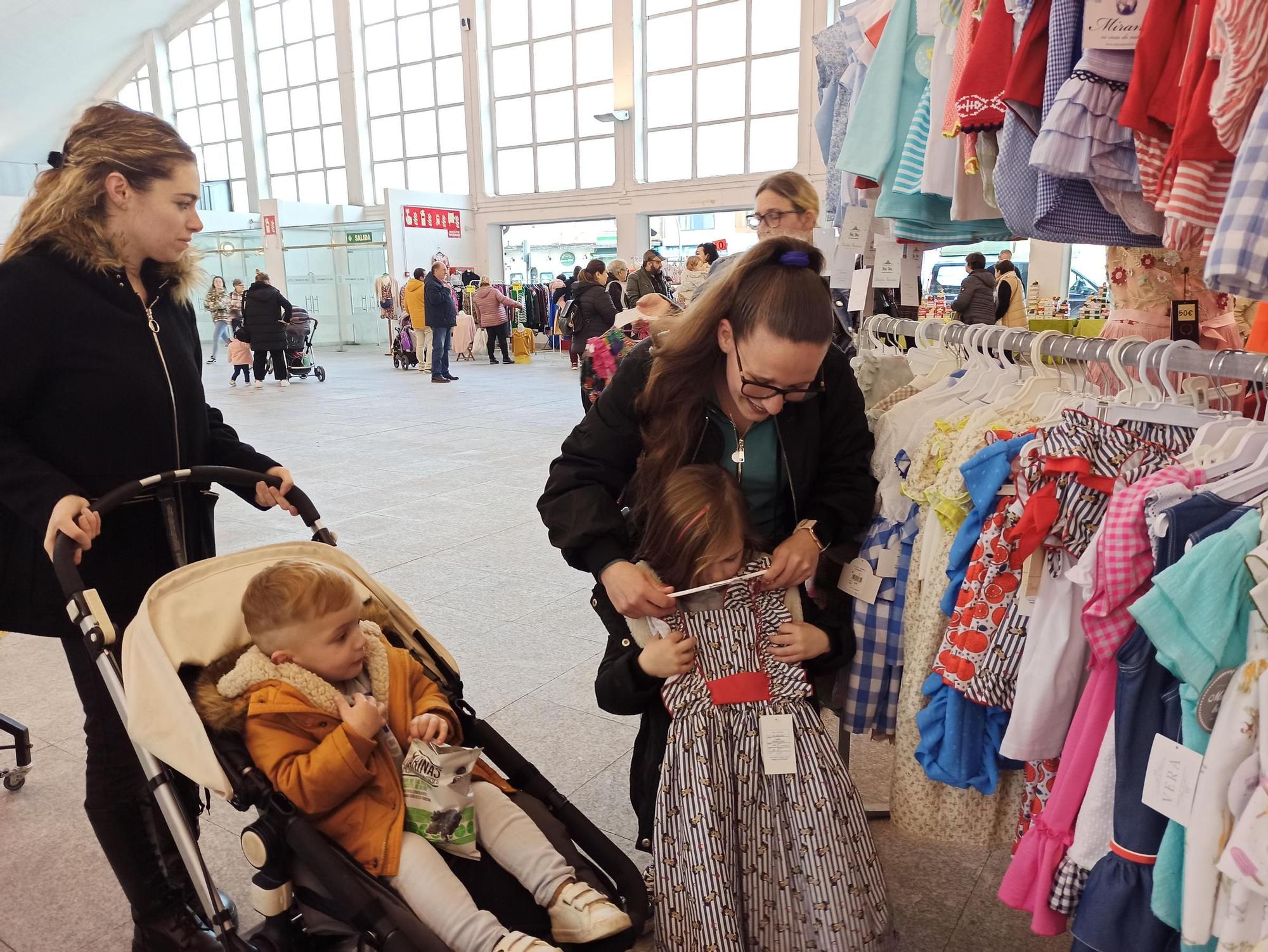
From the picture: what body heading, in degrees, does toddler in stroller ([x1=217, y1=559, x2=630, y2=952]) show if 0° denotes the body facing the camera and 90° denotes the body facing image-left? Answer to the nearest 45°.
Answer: approximately 315°

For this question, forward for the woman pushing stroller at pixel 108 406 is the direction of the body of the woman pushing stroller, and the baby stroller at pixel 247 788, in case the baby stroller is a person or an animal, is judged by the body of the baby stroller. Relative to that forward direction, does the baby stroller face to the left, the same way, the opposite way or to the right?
the same way

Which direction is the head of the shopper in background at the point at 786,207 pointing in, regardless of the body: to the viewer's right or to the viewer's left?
to the viewer's left

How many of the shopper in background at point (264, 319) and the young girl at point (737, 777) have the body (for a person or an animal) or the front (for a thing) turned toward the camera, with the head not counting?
1

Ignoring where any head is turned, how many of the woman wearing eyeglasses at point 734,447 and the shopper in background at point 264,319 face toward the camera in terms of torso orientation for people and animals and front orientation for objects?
1

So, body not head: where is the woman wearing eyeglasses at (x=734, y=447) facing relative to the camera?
toward the camera

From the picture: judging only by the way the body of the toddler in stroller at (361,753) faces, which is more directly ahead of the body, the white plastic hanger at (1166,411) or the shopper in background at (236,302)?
the white plastic hanger

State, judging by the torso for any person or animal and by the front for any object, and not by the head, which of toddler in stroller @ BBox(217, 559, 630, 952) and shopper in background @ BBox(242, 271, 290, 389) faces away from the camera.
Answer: the shopper in background

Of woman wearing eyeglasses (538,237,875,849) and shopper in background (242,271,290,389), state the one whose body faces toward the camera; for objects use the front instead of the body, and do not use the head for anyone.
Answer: the woman wearing eyeglasses

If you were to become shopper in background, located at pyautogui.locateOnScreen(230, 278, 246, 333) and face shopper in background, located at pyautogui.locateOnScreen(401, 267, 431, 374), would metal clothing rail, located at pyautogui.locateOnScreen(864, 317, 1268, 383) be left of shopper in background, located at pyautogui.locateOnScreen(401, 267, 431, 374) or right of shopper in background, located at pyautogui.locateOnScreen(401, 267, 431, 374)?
right

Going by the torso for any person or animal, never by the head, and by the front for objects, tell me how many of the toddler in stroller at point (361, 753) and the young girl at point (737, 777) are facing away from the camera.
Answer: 0

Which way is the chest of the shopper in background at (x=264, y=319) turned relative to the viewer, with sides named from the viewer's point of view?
facing away from the viewer

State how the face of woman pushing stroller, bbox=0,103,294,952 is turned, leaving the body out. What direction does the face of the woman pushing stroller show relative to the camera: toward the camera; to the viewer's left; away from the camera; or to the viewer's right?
to the viewer's right

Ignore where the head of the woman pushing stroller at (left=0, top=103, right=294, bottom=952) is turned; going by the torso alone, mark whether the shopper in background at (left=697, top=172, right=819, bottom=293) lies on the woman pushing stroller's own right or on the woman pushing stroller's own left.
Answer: on the woman pushing stroller's own left

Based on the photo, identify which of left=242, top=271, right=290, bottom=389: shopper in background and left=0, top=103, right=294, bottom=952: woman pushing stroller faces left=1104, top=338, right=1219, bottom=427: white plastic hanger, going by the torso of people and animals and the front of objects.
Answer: the woman pushing stroller

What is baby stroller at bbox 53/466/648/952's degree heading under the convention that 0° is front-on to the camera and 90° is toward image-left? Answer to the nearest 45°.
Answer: approximately 315°

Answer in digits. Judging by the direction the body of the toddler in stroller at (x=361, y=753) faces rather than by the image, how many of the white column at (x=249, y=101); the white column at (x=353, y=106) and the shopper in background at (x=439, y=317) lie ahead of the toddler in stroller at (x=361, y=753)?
0

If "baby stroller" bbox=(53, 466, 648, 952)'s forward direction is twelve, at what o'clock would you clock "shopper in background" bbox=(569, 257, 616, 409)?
The shopper in background is roughly at 8 o'clock from the baby stroller.

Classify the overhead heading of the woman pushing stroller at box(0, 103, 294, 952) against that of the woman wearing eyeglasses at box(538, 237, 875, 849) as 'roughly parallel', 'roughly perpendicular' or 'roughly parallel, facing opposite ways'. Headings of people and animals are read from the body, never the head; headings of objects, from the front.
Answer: roughly perpendicular
